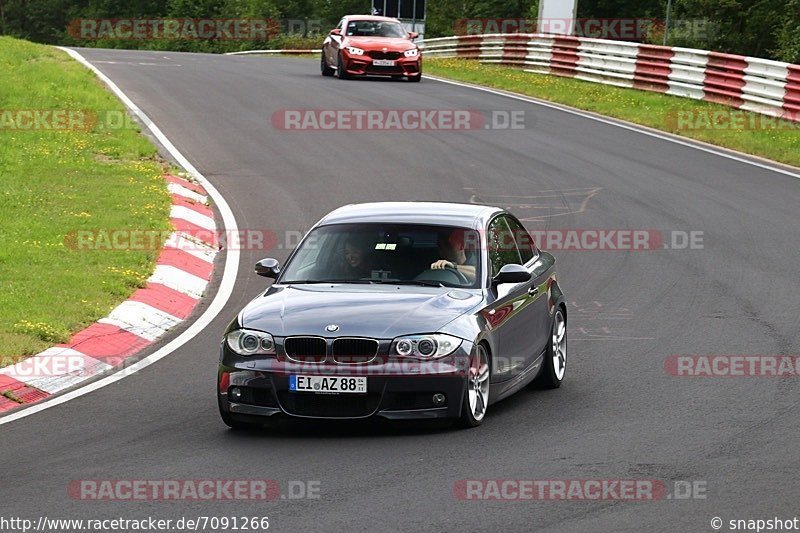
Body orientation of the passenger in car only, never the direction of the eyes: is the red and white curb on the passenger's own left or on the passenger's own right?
on the passenger's own right

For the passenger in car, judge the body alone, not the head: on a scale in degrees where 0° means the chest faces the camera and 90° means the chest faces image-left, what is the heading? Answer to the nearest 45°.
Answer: approximately 45°

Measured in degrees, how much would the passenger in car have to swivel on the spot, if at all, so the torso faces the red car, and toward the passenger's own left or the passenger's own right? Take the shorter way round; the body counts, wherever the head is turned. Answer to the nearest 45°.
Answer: approximately 135° to the passenger's own right

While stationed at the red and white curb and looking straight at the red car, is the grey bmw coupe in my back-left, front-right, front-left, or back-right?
back-right

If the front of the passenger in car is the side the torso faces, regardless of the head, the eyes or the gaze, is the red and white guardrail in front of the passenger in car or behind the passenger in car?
behind
